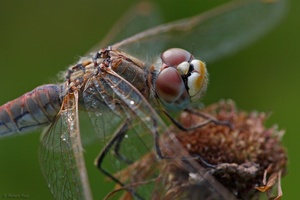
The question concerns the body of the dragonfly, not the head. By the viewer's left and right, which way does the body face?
facing to the right of the viewer
